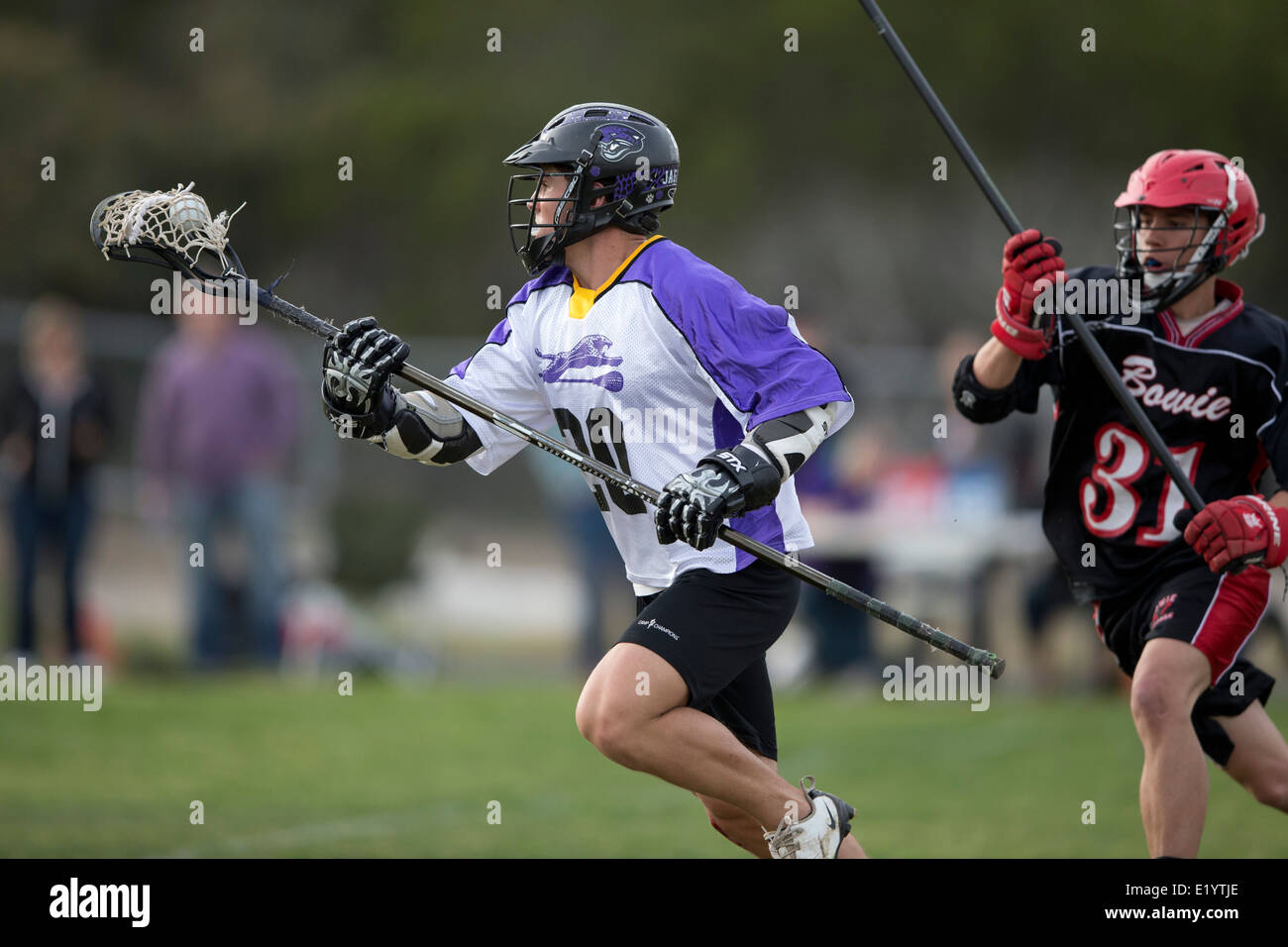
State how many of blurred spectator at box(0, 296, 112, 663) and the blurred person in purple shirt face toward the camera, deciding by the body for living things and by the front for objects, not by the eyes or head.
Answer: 2

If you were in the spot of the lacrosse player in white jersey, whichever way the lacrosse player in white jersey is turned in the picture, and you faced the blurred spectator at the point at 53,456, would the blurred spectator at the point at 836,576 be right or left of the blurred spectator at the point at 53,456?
right

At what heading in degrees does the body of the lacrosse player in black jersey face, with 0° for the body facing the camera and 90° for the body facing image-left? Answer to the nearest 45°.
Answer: approximately 45°

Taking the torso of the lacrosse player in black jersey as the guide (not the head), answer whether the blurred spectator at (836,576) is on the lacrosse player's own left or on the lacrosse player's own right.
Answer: on the lacrosse player's own right

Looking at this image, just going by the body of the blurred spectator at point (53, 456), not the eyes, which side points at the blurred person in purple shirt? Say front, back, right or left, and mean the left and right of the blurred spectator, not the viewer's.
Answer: left

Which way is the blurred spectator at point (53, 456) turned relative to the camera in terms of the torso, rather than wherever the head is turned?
toward the camera

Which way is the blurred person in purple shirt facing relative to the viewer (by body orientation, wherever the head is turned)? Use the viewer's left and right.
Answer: facing the viewer

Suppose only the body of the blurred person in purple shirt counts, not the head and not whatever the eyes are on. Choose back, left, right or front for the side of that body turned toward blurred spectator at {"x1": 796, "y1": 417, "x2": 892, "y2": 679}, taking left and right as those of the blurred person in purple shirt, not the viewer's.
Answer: left

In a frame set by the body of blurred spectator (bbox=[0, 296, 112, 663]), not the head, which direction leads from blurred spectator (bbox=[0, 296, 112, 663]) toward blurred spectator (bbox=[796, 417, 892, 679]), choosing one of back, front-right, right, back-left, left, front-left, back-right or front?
left

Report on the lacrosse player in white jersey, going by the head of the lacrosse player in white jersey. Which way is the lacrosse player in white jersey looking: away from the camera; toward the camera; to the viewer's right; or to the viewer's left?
to the viewer's left

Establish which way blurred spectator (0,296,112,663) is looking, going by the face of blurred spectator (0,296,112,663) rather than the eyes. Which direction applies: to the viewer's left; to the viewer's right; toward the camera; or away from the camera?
toward the camera
